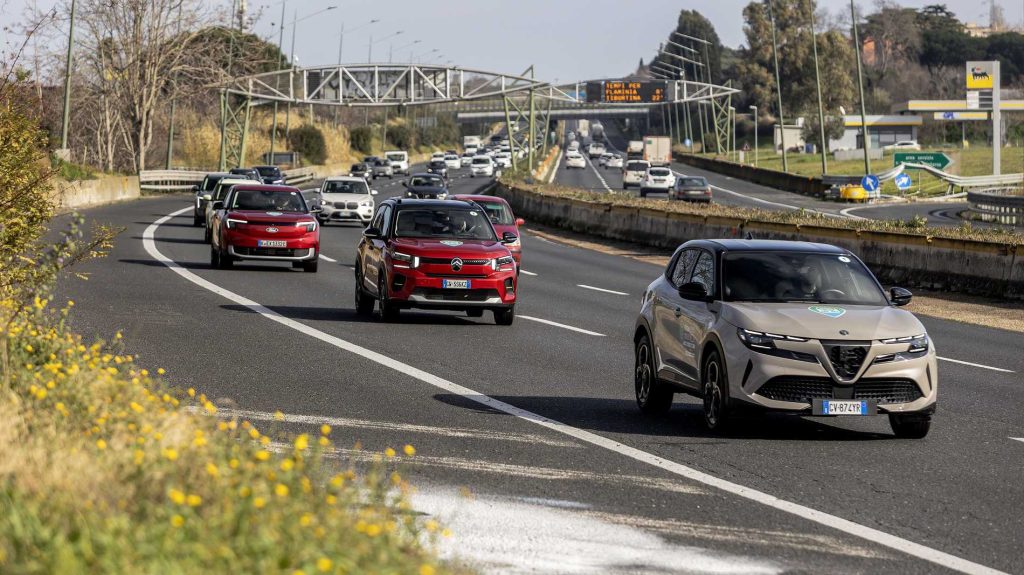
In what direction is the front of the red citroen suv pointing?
toward the camera
